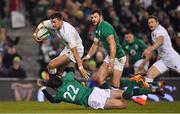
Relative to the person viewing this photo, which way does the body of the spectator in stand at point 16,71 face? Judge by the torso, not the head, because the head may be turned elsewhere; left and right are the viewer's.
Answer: facing the viewer

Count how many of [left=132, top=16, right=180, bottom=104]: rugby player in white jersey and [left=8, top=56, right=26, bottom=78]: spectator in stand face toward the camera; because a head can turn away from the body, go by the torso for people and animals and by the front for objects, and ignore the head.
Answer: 1

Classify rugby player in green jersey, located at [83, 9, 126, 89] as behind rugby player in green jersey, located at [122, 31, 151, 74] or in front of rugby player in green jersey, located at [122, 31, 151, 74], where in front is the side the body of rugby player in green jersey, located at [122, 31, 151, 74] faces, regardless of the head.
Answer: in front

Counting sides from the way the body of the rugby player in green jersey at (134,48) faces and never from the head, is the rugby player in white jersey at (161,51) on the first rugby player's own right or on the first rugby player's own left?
on the first rugby player's own left

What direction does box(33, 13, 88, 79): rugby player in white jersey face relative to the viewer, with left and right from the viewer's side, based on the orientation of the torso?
facing the viewer and to the left of the viewer

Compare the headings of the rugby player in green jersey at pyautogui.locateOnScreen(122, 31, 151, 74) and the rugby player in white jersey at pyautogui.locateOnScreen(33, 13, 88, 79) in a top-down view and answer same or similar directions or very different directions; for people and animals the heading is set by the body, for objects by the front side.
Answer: same or similar directions

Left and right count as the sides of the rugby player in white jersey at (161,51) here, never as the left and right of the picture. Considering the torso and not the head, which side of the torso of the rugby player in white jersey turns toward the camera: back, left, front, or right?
left

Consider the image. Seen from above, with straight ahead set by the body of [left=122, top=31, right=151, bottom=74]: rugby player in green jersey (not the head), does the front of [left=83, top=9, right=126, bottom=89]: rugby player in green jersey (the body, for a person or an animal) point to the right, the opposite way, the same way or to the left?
the same way
